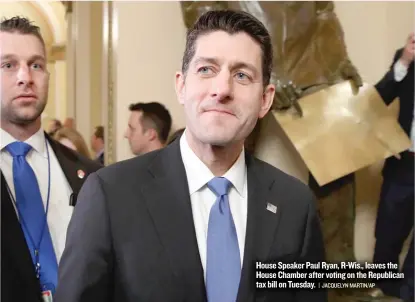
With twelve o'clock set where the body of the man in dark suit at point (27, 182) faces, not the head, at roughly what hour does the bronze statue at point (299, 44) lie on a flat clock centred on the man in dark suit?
The bronze statue is roughly at 8 o'clock from the man in dark suit.

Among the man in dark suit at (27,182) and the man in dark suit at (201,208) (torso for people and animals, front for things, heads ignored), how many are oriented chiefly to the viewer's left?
0
